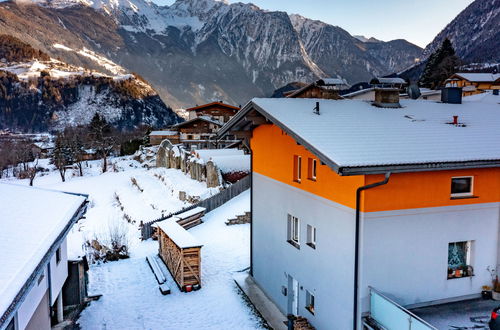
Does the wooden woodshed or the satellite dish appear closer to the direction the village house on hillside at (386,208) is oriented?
the wooden woodshed

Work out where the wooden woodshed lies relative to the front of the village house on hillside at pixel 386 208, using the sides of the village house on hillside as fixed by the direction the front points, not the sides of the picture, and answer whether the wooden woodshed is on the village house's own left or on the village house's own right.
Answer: on the village house's own right

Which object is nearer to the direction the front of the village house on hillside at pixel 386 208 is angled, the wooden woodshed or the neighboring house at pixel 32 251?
the neighboring house

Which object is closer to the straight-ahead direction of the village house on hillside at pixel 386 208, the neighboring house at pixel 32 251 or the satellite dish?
the neighboring house

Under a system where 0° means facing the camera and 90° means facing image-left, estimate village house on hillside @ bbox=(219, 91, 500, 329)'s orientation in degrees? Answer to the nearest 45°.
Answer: approximately 45°

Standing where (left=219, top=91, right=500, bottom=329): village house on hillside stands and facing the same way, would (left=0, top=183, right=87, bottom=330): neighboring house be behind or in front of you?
in front

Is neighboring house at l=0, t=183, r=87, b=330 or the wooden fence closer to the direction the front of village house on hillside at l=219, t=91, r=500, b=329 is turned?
the neighboring house
